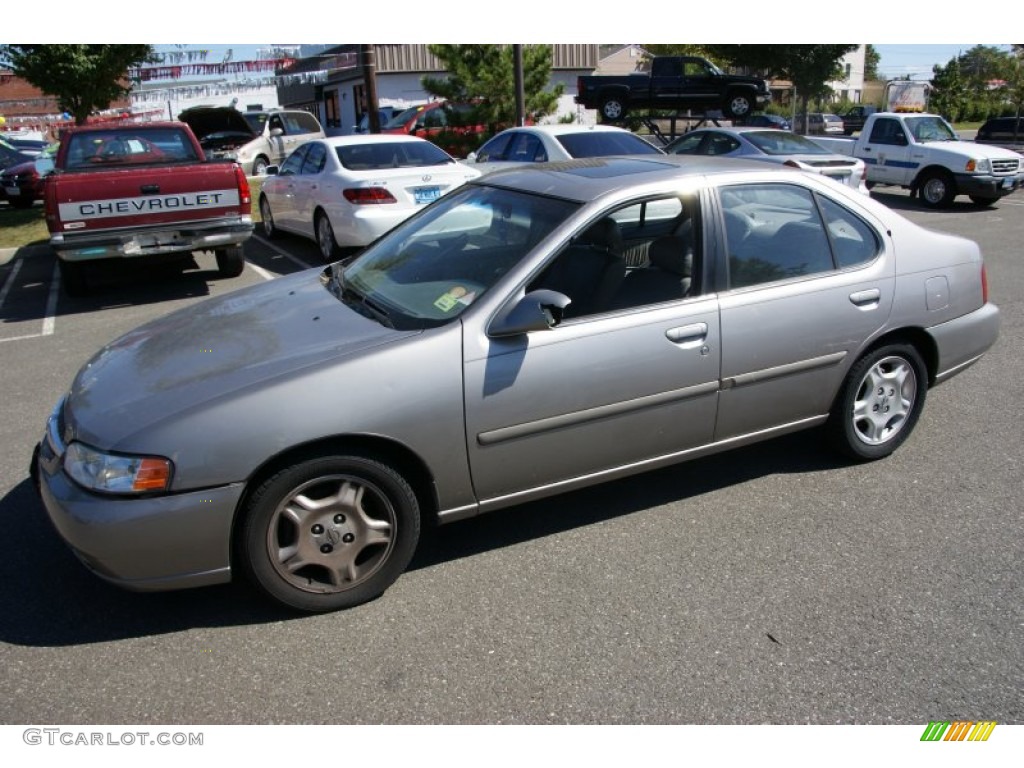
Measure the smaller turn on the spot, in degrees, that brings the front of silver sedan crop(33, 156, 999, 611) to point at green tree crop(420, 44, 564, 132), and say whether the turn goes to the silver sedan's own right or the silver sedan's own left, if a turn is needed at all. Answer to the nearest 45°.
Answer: approximately 135° to the silver sedan's own right

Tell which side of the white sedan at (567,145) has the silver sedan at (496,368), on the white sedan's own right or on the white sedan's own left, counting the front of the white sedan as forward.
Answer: on the white sedan's own left

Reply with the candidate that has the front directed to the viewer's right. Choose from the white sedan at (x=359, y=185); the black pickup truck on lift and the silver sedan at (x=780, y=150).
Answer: the black pickup truck on lift

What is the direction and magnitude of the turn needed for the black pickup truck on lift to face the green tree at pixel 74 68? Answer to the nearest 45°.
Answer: approximately 135° to its right

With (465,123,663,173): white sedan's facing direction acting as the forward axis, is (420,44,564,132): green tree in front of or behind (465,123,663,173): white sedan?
in front

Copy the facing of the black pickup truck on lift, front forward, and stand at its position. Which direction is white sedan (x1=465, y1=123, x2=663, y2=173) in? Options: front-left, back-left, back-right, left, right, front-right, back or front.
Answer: right

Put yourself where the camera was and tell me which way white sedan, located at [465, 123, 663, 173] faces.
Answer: facing away from the viewer and to the left of the viewer

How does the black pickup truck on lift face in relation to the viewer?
to the viewer's right

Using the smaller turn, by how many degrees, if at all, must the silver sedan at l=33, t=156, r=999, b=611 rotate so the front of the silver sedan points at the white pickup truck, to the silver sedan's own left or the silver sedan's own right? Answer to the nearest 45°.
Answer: approximately 180°

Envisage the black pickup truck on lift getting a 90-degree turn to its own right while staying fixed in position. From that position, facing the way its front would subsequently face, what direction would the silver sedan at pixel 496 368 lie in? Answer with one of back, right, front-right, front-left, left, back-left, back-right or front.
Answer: front

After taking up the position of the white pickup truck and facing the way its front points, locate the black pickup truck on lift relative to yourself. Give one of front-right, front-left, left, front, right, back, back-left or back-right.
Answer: back

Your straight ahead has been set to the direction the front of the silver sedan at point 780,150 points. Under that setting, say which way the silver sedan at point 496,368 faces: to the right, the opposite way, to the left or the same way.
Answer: to the left

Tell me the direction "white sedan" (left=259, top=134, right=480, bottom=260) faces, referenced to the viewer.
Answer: facing away from the viewer and to the left of the viewer
